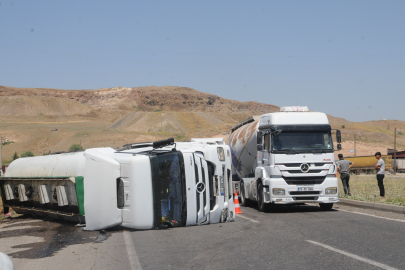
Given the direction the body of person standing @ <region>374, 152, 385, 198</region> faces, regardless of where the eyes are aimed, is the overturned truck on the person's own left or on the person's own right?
on the person's own left

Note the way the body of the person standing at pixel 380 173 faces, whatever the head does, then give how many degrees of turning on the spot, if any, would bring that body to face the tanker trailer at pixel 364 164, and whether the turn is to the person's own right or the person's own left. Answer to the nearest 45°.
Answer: approximately 90° to the person's own right

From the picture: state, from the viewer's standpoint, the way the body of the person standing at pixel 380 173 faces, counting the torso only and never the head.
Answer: to the viewer's left
